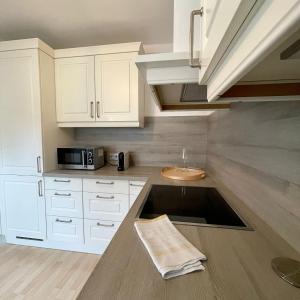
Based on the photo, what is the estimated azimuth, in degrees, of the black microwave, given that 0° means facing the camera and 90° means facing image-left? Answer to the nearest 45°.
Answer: approximately 45°

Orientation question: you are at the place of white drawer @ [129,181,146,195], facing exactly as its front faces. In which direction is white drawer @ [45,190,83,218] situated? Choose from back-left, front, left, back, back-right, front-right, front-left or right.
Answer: right

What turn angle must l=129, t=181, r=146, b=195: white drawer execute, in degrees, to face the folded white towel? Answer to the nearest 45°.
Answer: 0° — it already faces it

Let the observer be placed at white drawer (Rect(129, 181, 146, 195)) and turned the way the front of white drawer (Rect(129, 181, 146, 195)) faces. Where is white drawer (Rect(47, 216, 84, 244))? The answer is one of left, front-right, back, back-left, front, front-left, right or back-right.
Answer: right

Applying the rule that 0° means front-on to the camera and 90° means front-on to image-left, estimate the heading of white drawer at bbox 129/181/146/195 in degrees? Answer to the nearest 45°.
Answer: approximately 0°

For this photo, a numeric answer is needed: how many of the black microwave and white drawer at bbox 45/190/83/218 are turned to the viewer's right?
0

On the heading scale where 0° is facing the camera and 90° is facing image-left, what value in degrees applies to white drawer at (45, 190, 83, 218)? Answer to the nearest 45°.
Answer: approximately 45°

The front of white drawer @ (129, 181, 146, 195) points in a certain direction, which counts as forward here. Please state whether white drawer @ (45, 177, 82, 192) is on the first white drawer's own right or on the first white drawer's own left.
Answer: on the first white drawer's own right

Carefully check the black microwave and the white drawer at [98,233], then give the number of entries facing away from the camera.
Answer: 0

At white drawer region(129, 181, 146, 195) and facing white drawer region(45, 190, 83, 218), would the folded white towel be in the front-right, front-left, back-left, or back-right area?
back-left
